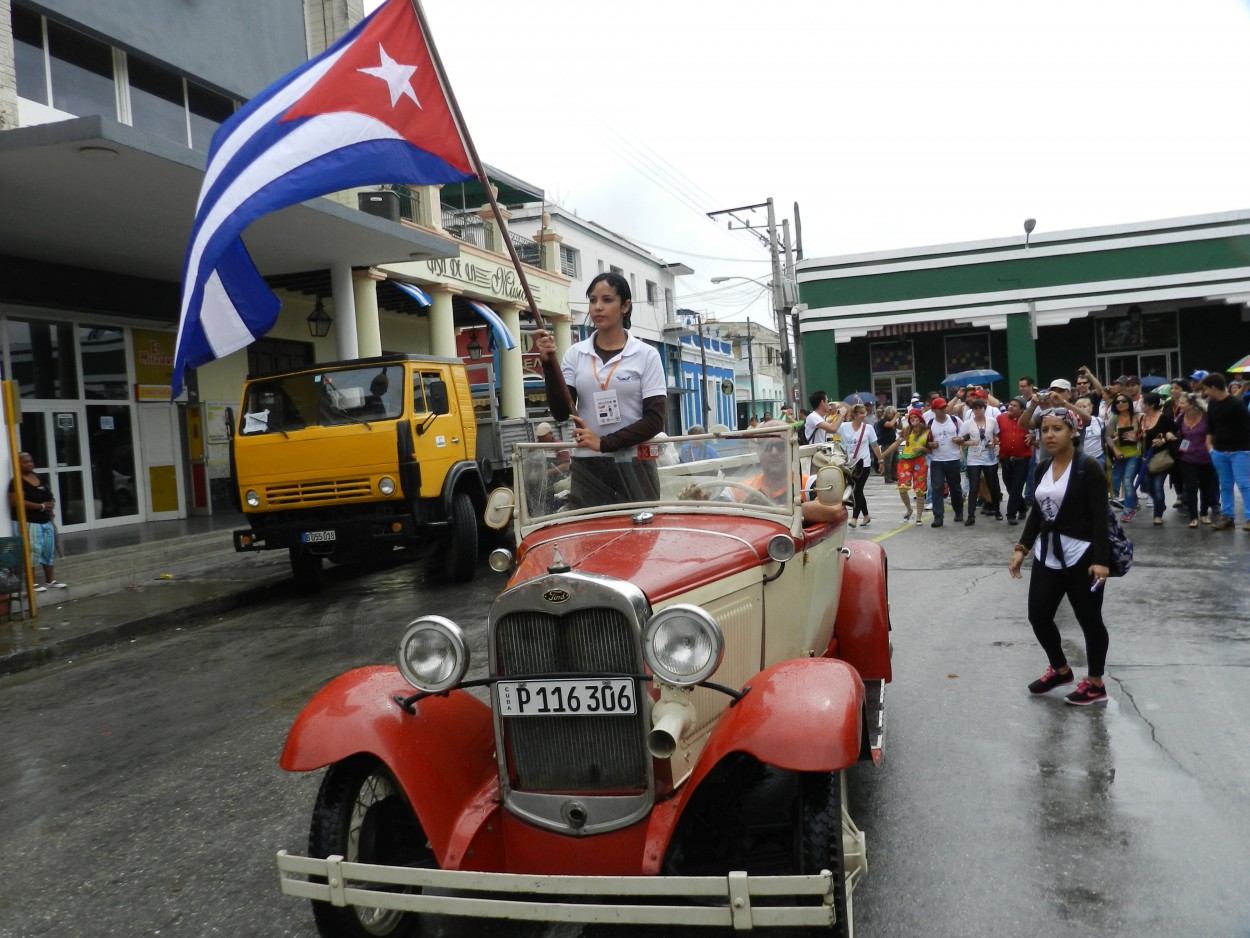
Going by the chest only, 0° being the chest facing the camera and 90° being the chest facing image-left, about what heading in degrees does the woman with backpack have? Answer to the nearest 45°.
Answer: approximately 45°

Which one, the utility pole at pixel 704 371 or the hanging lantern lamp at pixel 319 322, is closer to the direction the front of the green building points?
the hanging lantern lamp

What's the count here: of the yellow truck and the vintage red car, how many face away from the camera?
0

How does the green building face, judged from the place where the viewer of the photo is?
facing the viewer

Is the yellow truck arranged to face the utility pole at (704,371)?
no

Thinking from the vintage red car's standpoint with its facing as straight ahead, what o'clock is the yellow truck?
The yellow truck is roughly at 4 o'clock from the vintage red car.

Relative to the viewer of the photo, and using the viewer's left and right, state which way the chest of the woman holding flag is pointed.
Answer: facing the viewer and to the left of the viewer

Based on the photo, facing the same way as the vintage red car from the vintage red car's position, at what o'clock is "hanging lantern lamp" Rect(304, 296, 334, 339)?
The hanging lantern lamp is roughly at 4 o'clock from the vintage red car.

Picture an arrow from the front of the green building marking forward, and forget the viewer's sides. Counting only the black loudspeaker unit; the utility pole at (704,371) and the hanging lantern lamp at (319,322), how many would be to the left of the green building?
0

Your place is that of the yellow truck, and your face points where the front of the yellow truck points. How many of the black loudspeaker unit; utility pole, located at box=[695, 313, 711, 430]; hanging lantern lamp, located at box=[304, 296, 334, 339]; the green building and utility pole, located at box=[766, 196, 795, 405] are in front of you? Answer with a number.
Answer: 0

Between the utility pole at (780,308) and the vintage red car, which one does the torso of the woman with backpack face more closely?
the vintage red car

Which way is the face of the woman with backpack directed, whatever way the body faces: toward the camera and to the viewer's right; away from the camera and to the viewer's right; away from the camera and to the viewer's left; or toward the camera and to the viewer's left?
toward the camera and to the viewer's left

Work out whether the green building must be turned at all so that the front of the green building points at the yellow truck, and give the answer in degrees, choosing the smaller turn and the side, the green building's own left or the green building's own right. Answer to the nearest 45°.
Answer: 0° — it already faces it

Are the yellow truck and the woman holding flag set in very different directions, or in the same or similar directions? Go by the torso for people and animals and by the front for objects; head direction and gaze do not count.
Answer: same or similar directions

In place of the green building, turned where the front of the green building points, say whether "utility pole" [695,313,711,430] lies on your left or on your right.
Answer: on your right

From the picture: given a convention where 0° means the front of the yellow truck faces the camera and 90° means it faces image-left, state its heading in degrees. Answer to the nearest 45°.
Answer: approximately 45°

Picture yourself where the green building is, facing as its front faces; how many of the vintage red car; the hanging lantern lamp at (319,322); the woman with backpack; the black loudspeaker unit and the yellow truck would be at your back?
0

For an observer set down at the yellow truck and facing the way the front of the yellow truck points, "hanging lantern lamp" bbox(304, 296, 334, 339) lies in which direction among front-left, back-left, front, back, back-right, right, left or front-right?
back-right

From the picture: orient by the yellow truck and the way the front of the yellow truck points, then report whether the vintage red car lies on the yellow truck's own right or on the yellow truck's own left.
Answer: on the yellow truck's own left
